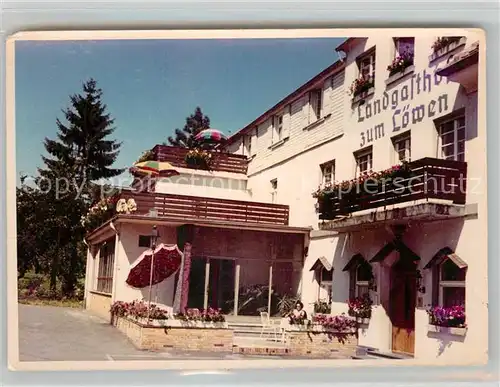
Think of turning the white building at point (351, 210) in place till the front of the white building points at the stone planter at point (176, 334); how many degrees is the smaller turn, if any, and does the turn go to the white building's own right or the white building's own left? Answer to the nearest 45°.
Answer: approximately 45° to the white building's own right

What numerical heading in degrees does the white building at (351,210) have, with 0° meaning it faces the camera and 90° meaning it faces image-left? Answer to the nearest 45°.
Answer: approximately 45°
